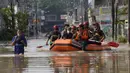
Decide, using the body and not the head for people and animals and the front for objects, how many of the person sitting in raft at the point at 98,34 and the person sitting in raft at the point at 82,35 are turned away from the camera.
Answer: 0

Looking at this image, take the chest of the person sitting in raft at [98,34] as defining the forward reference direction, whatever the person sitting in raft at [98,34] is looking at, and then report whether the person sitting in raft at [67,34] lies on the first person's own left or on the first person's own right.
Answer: on the first person's own right

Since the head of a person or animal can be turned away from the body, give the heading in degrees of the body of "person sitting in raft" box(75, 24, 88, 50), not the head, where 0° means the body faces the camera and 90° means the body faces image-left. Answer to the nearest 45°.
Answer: approximately 45°
